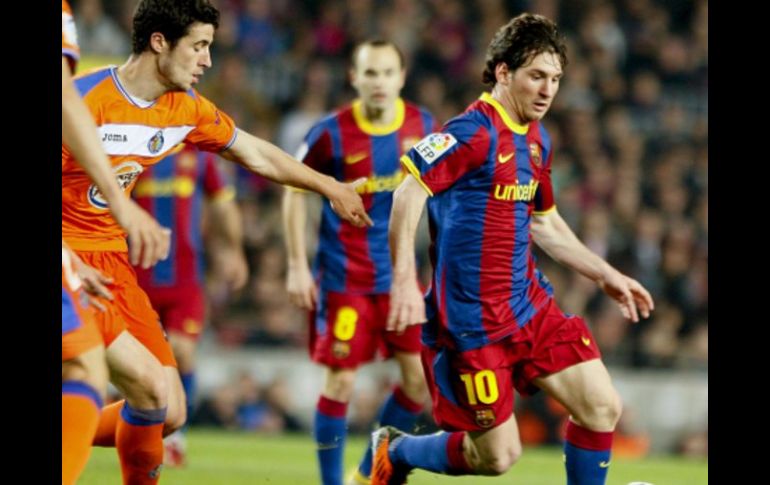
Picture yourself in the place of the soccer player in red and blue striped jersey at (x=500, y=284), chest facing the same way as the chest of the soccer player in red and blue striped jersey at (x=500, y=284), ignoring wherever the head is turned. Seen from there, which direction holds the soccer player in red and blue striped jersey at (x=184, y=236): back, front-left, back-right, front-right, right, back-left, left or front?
back

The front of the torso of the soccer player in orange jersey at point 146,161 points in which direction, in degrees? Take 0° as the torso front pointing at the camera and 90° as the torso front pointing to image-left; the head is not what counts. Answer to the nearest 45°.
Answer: approximately 315°

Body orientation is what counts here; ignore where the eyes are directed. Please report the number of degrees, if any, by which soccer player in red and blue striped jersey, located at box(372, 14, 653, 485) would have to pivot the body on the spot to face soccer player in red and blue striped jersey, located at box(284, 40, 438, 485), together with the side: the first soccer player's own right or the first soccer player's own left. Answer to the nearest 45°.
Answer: approximately 180°

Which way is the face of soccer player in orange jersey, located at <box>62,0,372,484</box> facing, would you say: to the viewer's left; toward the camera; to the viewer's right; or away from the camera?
to the viewer's right

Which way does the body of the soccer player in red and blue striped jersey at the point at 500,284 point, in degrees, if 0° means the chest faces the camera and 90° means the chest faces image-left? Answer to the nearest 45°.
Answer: approximately 315°

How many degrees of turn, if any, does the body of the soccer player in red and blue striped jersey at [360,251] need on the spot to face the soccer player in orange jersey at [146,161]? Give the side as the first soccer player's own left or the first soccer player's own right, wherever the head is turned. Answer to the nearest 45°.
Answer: approximately 45° to the first soccer player's own right

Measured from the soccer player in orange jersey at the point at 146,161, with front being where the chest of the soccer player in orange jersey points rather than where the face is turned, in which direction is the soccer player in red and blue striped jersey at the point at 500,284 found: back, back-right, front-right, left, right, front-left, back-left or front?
front-left
